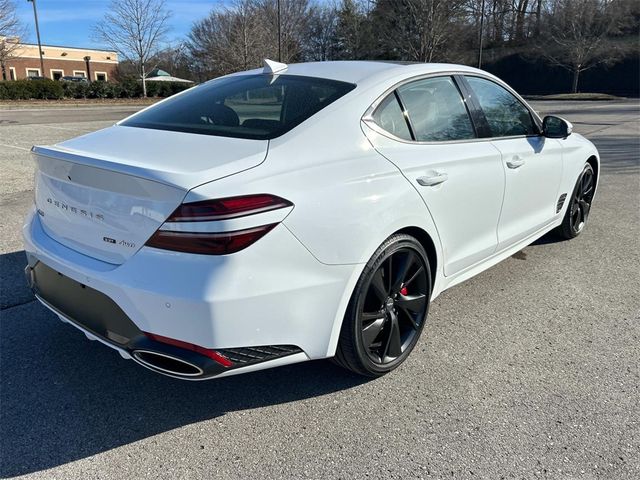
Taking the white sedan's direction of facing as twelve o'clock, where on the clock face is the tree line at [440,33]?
The tree line is roughly at 11 o'clock from the white sedan.

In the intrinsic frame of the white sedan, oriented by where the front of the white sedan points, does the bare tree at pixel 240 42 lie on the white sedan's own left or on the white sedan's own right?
on the white sedan's own left

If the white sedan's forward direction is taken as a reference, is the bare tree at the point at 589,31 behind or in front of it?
in front

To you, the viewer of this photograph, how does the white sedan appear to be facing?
facing away from the viewer and to the right of the viewer

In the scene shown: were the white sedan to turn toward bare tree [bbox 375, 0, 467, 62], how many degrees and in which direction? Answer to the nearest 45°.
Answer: approximately 45° to its left
